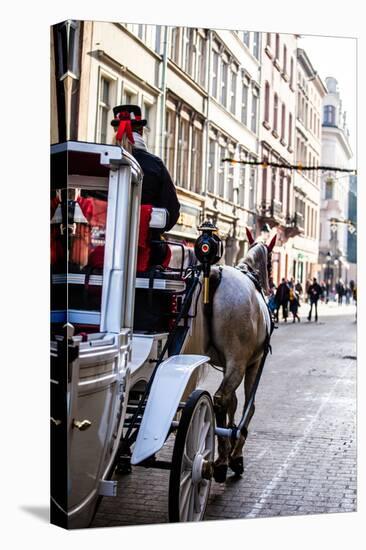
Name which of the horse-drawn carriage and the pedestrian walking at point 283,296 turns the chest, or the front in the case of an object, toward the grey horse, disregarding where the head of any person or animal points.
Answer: the horse-drawn carriage

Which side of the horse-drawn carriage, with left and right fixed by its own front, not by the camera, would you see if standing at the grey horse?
front

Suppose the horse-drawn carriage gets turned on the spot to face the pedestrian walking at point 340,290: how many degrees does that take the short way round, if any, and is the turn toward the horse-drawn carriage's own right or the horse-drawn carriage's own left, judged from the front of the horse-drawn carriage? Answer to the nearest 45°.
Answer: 0° — it already faces them

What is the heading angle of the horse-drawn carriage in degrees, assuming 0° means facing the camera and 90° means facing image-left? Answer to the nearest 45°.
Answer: approximately 225°

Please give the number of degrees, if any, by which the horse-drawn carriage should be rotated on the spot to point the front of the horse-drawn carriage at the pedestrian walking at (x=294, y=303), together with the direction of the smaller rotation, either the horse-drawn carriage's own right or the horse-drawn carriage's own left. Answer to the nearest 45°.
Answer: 0° — it already faces them

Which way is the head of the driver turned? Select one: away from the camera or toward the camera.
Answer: away from the camera
